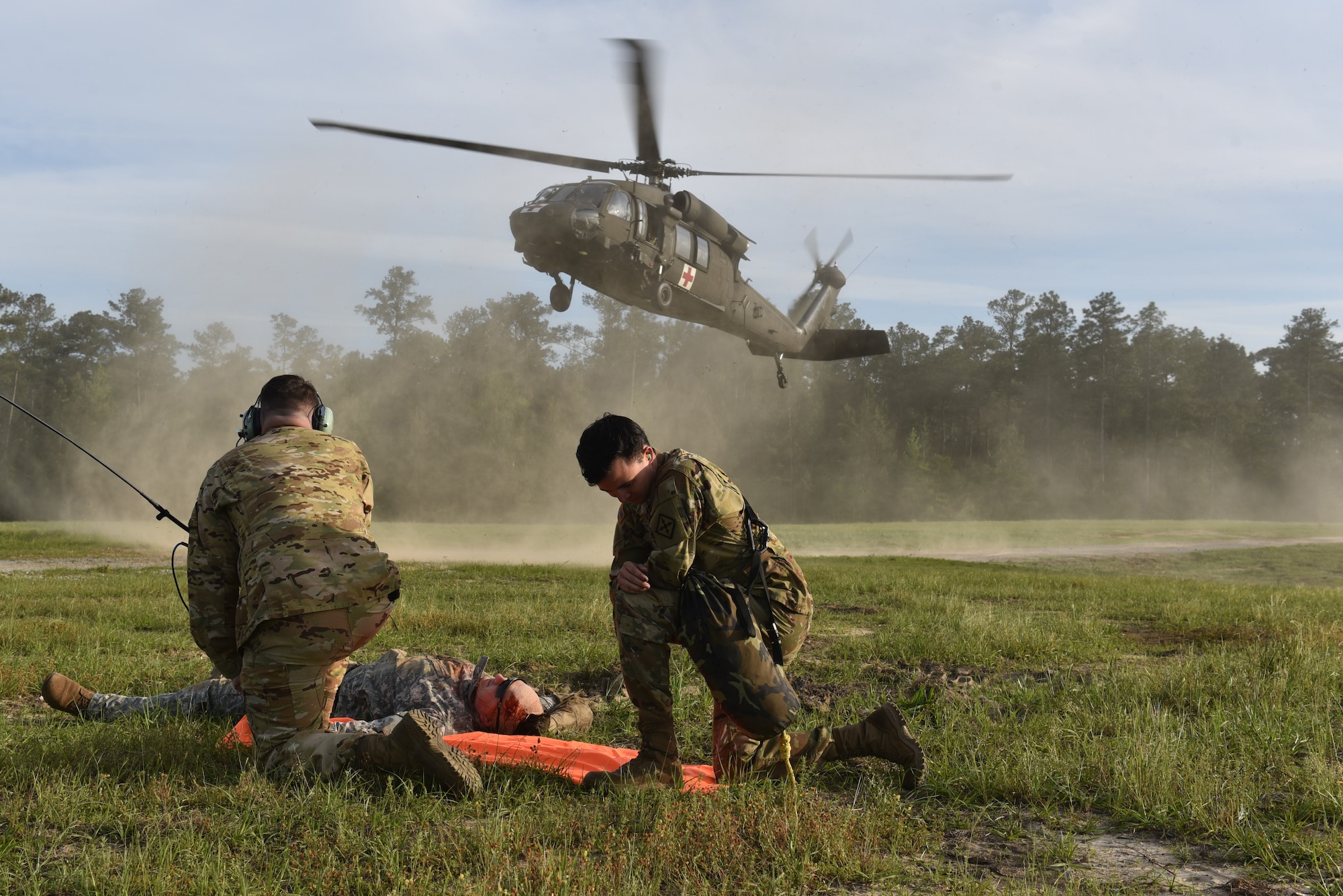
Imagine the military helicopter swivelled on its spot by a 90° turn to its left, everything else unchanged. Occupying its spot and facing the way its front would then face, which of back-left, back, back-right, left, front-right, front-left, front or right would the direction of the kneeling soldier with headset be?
front-right

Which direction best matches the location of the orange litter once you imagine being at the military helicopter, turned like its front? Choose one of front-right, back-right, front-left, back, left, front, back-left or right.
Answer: front-left

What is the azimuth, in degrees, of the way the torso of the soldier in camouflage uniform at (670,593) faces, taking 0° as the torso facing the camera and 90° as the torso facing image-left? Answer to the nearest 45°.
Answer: approximately 90°

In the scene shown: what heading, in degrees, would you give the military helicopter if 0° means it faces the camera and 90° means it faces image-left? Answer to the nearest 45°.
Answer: approximately 45°

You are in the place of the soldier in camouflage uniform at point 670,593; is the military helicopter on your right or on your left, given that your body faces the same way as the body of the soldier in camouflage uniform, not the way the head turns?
on your right

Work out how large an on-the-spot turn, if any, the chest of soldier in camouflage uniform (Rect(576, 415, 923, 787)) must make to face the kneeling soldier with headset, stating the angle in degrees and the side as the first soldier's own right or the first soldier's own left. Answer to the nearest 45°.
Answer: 0° — they already face them

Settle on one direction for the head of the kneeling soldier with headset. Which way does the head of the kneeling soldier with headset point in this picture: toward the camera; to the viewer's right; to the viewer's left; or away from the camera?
away from the camera
